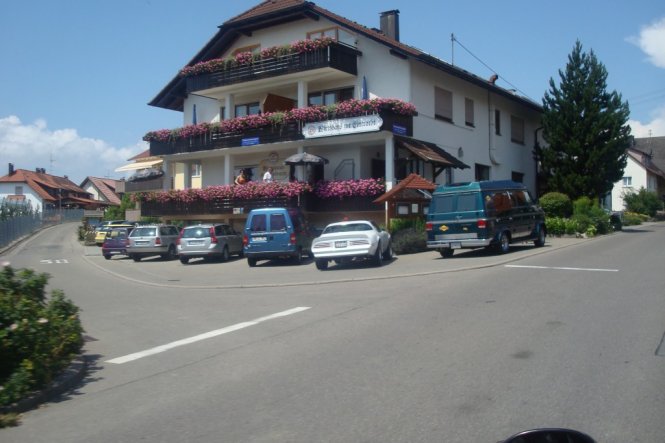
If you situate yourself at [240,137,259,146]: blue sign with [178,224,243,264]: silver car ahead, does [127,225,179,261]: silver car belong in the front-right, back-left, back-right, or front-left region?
front-right

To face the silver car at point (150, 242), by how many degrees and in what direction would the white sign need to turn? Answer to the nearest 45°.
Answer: approximately 45° to its right

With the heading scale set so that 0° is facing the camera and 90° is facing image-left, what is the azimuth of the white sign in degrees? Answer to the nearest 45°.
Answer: approximately 45°

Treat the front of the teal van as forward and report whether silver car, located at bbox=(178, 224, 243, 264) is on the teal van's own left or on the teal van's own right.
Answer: on the teal van's own left

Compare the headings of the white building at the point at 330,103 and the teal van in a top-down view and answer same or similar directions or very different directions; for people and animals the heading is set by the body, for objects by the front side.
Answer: very different directions

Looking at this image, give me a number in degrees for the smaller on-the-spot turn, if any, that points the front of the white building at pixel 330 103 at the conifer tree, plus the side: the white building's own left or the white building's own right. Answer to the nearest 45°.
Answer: approximately 135° to the white building's own left

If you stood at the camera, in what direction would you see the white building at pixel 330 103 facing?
facing the viewer and to the left of the viewer

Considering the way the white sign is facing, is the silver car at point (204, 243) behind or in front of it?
in front

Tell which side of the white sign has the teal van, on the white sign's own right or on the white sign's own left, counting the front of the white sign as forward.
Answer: on the white sign's own left

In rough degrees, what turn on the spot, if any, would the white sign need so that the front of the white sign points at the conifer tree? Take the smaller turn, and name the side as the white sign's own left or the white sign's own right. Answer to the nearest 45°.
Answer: approximately 180°
